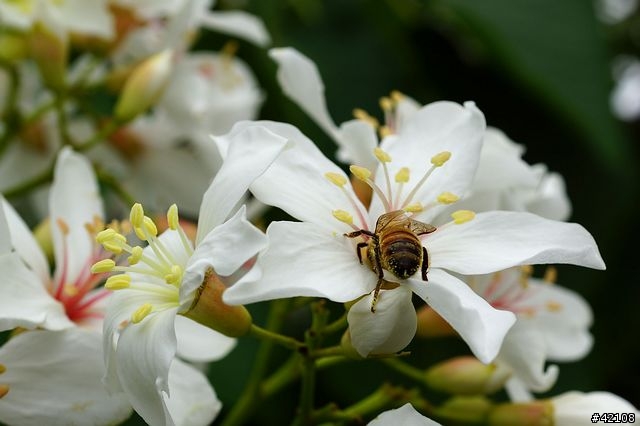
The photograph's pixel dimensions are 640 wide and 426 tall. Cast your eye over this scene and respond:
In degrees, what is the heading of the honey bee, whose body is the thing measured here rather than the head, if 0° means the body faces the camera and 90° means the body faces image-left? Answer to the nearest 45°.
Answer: approximately 180°

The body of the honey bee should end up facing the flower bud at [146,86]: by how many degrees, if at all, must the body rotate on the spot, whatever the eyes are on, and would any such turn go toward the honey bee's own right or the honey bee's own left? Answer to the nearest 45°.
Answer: approximately 45° to the honey bee's own left
